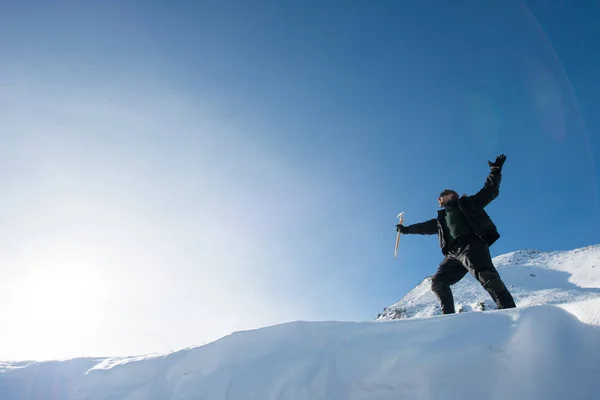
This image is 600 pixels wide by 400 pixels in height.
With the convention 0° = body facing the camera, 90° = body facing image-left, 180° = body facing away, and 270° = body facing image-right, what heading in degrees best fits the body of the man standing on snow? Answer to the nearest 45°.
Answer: approximately 45°
